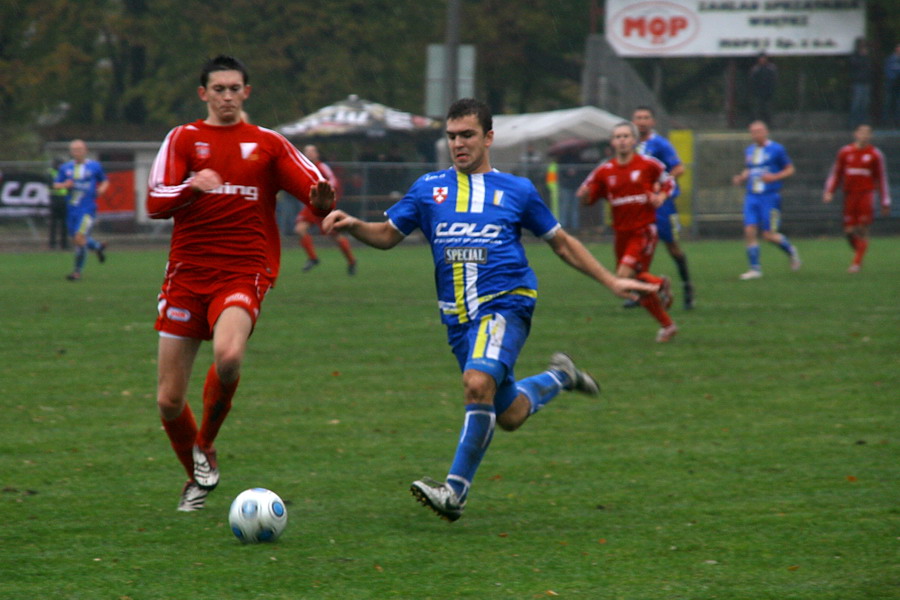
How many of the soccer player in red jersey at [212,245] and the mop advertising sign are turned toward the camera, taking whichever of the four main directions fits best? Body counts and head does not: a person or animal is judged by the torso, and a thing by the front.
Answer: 2

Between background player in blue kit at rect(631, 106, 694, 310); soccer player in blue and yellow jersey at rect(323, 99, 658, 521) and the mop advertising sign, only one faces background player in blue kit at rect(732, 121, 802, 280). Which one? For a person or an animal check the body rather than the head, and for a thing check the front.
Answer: the mop advertising sign

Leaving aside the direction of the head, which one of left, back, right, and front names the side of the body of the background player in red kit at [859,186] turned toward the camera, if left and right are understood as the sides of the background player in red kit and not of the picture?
front

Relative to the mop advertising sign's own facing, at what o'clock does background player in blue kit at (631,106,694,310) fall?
The background player in blue kit is roughly at 12 o'clock from the mop advertising sign.

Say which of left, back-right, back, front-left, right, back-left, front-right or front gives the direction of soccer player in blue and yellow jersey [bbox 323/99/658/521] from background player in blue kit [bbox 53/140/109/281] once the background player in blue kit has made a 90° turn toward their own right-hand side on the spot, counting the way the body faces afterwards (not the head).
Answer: back-left

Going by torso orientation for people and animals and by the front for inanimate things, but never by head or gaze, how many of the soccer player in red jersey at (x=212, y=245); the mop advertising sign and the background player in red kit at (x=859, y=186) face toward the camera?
3

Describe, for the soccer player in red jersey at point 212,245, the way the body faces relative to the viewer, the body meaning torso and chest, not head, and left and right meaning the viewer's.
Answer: facing the viewer

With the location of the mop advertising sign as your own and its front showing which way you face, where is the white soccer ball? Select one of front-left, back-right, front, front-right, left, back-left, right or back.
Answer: front

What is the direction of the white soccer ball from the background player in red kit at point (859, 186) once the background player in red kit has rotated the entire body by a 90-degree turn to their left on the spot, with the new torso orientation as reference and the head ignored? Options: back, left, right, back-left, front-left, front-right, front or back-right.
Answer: right

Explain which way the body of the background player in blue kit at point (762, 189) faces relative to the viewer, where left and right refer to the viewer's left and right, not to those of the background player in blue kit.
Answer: facing the viewer and to the left of the viewer

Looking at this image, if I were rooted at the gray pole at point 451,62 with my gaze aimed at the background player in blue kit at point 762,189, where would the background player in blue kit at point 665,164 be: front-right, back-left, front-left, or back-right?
front-right

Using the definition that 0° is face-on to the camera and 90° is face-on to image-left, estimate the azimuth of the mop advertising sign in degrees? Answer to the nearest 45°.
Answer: approximately 0°

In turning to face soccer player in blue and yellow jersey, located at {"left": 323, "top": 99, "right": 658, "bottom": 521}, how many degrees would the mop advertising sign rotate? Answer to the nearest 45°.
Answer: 0° — it already faces them
